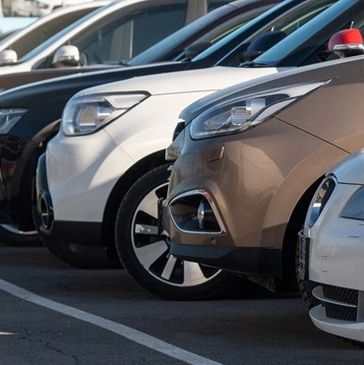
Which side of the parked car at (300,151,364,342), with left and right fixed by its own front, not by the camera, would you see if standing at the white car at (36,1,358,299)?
right

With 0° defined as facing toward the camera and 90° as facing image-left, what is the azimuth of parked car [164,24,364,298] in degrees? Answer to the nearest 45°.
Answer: approximately 45°

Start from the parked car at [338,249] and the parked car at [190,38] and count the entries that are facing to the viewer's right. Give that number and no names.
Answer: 0

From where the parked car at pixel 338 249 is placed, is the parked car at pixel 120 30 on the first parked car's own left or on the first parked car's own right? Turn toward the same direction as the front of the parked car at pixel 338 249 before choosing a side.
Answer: on the first parked car's own right

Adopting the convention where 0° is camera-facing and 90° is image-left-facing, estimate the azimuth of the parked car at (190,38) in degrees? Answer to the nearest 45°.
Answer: approximately 90°

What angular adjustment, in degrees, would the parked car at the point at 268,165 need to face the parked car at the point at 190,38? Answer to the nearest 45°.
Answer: approximately 135° to its right

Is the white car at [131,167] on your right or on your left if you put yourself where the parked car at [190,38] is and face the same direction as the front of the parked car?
on your left

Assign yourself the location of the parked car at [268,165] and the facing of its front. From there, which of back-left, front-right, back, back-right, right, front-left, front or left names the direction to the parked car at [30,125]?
right

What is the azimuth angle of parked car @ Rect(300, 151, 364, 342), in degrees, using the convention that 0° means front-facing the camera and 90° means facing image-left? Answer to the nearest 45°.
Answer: approximately 45°
